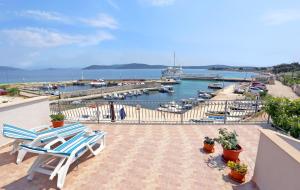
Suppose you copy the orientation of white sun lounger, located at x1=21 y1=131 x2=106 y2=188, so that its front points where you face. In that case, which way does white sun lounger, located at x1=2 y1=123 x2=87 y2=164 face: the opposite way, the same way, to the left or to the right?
the same way

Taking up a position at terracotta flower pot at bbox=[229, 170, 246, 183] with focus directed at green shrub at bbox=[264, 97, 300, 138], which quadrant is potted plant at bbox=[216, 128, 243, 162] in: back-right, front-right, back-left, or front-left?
front-left

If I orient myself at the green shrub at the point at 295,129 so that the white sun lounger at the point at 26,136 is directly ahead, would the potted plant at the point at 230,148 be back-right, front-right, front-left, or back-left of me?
front-left

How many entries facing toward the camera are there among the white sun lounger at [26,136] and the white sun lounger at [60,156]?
0
